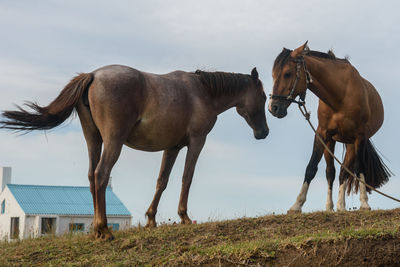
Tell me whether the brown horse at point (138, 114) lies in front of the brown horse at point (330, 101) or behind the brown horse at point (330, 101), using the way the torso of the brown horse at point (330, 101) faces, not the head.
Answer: in front

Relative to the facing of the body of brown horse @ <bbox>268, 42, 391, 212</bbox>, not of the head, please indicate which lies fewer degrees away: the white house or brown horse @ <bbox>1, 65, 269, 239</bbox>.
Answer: the brown horse

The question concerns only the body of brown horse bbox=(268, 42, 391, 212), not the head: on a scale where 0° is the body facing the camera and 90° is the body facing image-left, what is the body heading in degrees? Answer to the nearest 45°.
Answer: approximately 45°

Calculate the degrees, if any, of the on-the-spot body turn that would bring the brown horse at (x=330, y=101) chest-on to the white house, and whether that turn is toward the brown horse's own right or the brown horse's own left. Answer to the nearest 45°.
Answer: approximately 90° to the brown horse's own right
